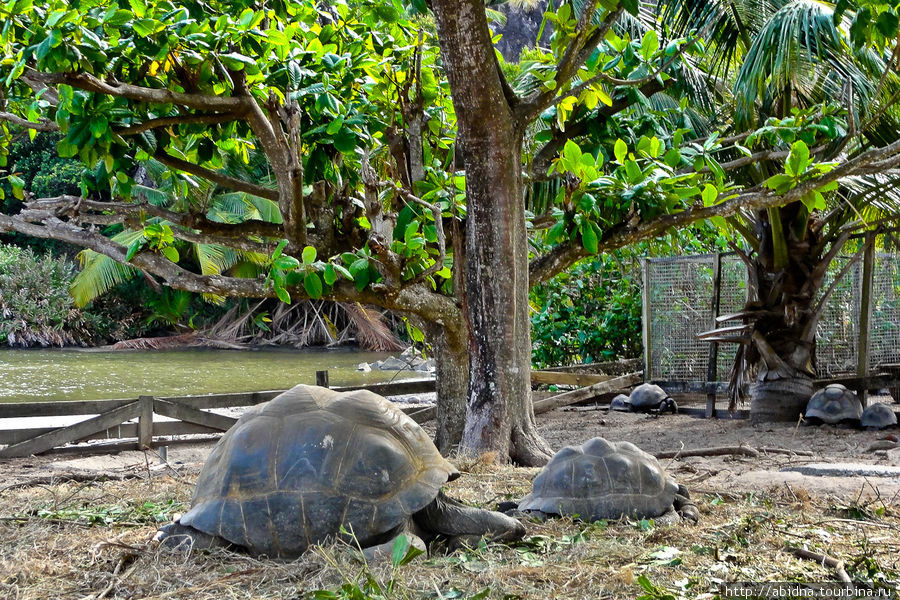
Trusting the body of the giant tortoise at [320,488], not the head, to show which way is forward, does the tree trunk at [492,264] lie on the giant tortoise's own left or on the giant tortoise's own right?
on the giant tortoise's own left

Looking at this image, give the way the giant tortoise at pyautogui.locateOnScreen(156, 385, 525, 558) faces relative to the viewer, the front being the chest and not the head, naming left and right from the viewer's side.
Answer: facing to the right of the viewer

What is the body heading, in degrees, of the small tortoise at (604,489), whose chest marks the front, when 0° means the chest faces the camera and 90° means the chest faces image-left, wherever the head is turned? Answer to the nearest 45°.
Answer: approximately 270°

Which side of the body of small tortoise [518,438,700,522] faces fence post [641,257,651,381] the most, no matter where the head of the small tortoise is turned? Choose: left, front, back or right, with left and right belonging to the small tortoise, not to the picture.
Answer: left

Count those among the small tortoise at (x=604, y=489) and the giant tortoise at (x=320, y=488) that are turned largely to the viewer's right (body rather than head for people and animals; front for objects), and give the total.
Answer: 2

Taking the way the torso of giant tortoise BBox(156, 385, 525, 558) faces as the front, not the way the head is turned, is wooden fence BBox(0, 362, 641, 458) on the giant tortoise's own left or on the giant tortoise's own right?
on the giant tortoise's own left

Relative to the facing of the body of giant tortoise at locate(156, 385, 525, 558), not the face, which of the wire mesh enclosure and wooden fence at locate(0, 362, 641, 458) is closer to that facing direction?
the wire mesh enclosure

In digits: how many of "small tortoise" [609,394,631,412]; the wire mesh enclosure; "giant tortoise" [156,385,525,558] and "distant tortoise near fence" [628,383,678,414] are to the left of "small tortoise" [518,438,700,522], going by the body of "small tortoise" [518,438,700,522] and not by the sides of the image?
3

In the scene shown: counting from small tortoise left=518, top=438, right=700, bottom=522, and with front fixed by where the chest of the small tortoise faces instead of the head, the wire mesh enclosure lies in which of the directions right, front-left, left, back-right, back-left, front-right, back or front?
left

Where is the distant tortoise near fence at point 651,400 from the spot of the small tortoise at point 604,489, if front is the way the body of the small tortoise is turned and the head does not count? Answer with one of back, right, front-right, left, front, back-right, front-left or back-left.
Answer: left

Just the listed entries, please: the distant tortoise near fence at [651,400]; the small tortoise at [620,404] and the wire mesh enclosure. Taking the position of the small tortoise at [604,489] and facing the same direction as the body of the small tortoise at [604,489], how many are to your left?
3
